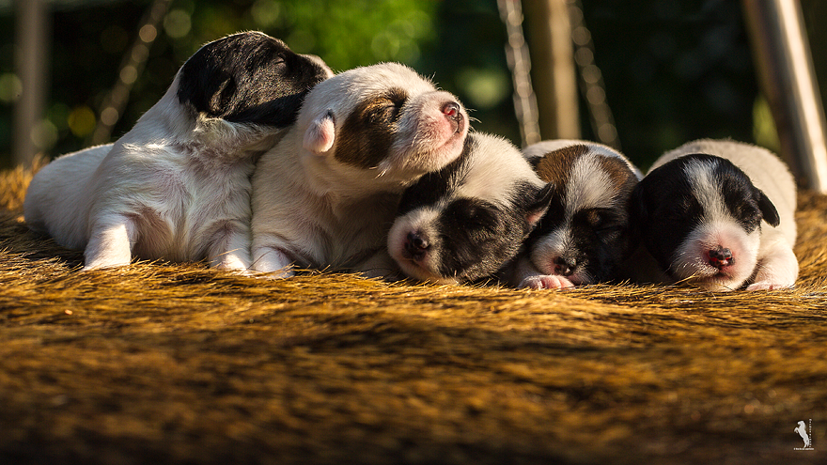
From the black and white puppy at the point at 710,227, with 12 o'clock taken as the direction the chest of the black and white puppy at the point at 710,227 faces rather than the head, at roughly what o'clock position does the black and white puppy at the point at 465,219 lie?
the black and white puppy at the point at 465,219 is roughly at 2 o'clock from the black and white puppy at the point at 710,227.

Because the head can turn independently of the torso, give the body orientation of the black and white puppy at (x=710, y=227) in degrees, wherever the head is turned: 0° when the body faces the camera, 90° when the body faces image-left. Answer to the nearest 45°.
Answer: approximately 0°

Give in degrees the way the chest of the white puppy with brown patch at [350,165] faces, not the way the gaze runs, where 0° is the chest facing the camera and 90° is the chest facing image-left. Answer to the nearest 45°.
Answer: approximately 315°

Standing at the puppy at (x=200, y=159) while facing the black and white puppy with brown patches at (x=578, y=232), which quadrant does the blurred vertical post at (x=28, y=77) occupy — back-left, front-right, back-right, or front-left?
back-left

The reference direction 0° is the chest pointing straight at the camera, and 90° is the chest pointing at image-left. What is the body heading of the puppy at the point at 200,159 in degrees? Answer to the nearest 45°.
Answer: approximately 315°

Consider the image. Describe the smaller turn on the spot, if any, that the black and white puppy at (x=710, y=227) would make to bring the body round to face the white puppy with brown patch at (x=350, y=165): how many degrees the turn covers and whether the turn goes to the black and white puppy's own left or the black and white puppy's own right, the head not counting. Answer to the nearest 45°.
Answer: approximately 90° to the black and white puppy's own right

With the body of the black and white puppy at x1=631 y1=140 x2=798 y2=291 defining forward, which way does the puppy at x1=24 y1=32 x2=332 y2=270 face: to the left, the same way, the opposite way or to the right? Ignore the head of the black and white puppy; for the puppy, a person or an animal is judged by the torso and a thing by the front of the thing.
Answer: to the left

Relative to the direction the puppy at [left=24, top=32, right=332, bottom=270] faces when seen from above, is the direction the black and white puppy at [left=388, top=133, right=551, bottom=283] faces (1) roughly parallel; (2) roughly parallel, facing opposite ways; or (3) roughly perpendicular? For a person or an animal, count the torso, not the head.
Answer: roughly perpendicular

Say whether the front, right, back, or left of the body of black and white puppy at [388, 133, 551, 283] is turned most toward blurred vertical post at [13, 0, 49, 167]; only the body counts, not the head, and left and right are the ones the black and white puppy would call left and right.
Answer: right
